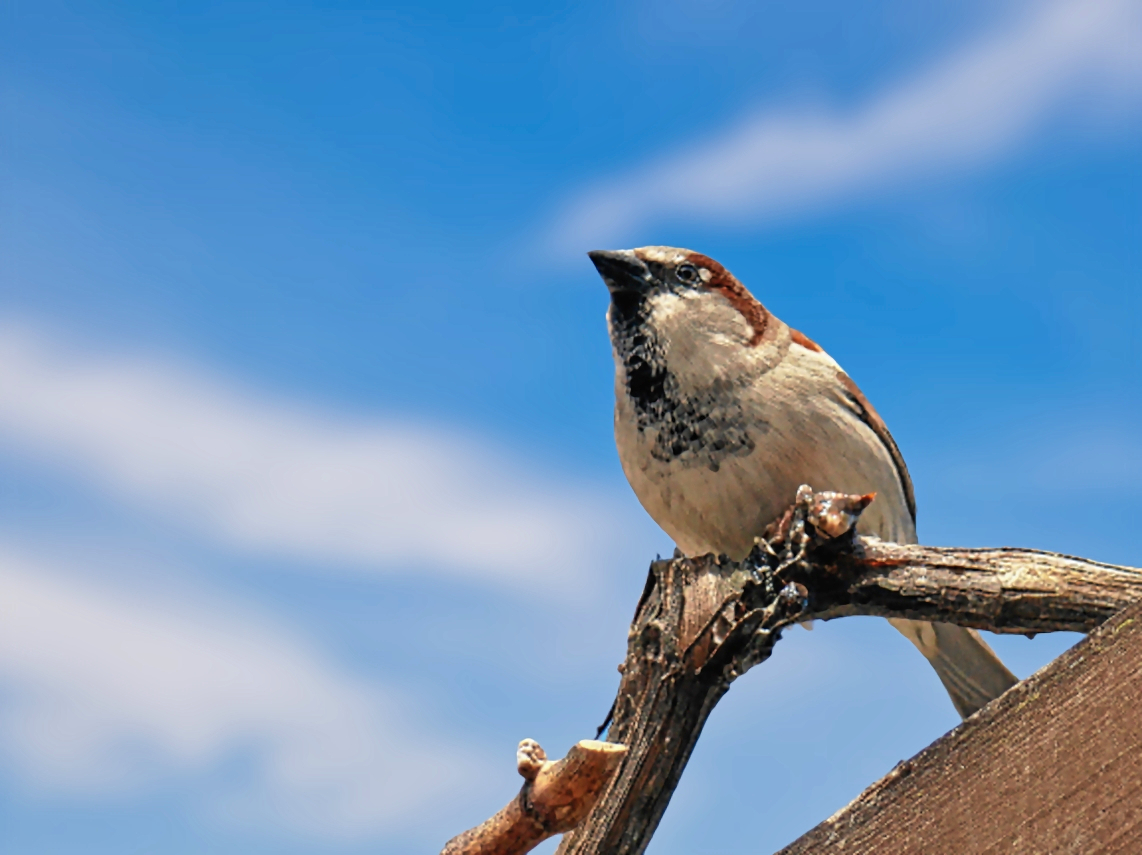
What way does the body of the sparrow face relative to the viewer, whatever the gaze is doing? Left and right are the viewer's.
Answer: facing the viewer and to the left of the viewer
